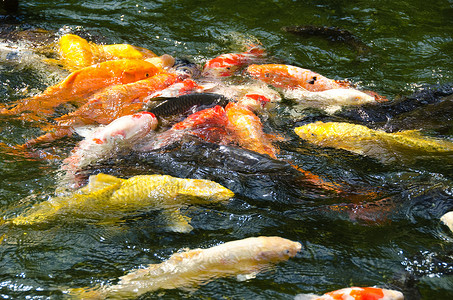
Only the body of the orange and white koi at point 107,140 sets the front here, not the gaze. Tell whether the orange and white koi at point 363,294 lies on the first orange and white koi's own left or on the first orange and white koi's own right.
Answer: on the first orange and white koi's own right

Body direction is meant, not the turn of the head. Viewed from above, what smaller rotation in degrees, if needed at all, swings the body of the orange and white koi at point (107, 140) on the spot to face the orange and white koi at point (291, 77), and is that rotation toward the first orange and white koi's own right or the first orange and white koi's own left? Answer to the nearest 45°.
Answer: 0° — it already faces it

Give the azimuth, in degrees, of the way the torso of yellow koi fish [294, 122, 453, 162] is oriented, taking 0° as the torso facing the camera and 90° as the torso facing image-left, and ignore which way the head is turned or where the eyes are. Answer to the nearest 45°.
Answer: approximately 90°

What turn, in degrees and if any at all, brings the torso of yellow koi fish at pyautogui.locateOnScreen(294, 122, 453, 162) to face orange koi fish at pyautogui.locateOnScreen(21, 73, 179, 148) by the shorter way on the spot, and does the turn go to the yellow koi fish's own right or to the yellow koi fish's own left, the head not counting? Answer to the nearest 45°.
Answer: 0° — it already faces it

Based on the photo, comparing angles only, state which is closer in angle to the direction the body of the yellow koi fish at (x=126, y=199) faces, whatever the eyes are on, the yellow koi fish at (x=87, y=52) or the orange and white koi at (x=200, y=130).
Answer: the orange and white koi

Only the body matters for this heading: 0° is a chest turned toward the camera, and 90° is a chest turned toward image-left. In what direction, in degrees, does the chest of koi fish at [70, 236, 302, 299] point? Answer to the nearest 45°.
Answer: approximately 270°

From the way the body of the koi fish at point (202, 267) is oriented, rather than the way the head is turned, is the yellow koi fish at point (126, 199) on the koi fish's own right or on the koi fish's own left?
on the koi fish's own left

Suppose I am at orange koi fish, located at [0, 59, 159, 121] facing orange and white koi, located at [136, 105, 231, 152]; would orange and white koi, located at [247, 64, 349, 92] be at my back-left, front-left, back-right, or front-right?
front-left

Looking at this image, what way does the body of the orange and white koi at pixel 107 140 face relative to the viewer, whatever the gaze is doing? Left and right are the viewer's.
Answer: facing away from the viewer and to the right of the viewer

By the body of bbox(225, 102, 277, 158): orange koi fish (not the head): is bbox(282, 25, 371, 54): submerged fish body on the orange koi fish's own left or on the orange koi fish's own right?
on the orange koi fish's own right

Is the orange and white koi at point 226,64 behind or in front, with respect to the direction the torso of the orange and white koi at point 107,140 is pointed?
in front

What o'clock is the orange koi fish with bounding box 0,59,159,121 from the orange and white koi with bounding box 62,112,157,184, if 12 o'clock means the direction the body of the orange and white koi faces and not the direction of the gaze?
The orange koi fish is roughly at 10 o'clock from the orange and white koi.
